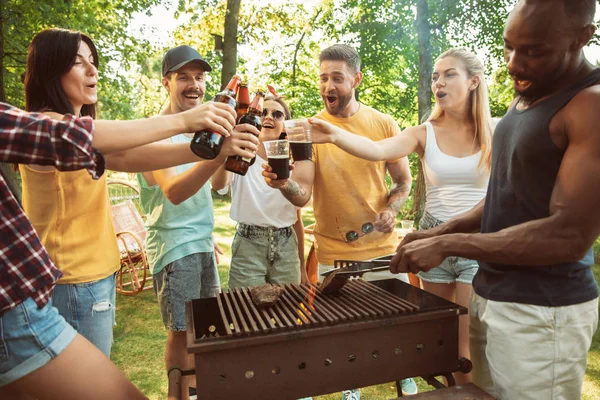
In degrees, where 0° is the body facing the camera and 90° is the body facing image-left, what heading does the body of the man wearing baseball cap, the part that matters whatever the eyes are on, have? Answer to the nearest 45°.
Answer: approximately 315°

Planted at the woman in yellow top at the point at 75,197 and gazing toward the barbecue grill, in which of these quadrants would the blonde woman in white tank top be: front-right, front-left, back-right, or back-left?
front-left

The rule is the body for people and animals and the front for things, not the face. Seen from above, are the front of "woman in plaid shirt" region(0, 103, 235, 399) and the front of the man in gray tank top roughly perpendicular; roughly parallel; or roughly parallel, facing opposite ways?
roughly parallel, facing opposite ways

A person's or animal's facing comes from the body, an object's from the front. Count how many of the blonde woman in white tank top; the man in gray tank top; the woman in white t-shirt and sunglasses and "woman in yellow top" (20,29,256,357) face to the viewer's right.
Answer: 1

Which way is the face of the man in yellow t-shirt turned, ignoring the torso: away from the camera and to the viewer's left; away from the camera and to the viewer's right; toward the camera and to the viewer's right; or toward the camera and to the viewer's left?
toward the camera and to the viewer's left

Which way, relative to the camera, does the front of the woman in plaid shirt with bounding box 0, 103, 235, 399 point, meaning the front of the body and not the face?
to the viewer's right

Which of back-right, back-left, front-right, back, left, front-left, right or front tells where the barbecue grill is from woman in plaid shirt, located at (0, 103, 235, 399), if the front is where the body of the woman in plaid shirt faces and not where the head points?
front

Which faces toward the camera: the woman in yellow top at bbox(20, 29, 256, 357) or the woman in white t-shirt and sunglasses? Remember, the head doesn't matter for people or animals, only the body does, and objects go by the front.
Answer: the woman in white t-shirt and sunglasses

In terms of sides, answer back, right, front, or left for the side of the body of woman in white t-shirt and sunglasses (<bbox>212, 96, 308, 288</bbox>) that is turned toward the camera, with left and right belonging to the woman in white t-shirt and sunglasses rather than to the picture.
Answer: front

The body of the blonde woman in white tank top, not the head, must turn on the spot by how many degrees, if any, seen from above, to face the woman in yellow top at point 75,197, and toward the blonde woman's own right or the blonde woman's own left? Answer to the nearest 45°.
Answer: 0° — they already face them

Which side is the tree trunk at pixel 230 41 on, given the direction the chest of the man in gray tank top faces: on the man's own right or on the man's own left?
on the man's own right

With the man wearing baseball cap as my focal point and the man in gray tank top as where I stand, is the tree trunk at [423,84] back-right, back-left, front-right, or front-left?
front-right

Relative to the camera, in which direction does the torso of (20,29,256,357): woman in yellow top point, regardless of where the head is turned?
to the viewer's right

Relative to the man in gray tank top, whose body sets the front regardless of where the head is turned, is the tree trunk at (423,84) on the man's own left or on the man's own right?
on the man's own right

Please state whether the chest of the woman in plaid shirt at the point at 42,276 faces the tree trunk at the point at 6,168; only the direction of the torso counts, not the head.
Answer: no

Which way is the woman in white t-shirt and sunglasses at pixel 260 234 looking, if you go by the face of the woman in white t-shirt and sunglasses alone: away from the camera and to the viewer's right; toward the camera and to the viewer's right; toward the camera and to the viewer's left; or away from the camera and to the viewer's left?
toward the camera and to the viewer's left

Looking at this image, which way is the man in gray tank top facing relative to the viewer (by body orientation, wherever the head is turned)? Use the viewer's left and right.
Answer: facing the viewer and to the left of the viewer
